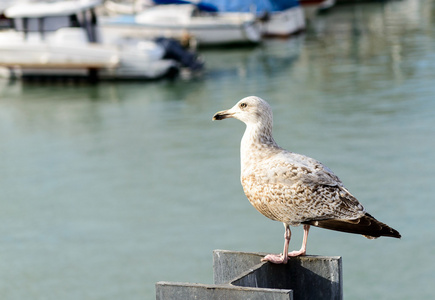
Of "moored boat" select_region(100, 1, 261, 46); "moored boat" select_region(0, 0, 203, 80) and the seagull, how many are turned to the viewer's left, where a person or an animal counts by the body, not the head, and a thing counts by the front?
3

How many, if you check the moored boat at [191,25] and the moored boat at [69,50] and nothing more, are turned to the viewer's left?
2

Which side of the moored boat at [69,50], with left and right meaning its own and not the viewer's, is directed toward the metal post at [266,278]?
left

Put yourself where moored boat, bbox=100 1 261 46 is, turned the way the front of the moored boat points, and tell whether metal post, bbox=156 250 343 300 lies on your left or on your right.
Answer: on your left

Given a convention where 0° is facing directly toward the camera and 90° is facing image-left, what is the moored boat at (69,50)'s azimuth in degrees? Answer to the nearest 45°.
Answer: approximately 90°

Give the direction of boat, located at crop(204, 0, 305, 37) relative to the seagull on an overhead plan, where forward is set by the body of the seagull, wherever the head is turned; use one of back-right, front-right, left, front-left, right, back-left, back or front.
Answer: right

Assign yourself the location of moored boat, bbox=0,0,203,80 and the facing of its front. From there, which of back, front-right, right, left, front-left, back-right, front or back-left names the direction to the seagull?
left

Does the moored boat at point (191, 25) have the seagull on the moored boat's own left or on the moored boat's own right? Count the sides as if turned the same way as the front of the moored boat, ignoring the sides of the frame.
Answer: on the moored boat's own left

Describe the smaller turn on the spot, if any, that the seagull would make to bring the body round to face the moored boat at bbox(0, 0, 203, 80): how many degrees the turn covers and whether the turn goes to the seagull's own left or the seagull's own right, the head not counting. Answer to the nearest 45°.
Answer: approximately 90° to the seagull's own right

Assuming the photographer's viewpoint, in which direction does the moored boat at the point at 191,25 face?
facing to the left of the viewer

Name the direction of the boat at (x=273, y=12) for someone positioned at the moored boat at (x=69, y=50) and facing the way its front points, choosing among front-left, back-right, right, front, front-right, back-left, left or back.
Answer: back-right

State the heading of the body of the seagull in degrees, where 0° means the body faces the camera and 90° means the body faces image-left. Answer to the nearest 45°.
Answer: approximately 90°
